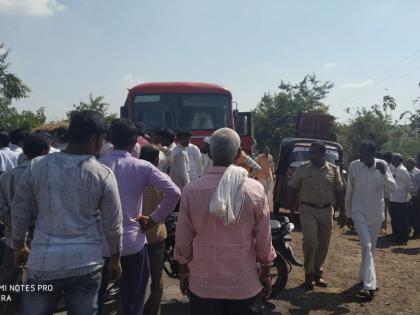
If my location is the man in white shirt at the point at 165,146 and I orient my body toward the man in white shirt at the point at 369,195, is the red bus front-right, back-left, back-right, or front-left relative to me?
back-left

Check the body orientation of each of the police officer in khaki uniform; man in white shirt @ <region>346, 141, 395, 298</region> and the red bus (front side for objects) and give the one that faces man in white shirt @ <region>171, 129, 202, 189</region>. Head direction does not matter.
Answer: the red bus

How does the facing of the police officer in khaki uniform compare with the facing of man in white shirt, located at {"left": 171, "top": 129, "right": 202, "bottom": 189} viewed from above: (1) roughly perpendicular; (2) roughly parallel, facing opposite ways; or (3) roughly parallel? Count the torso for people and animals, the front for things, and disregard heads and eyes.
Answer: roughly parallel

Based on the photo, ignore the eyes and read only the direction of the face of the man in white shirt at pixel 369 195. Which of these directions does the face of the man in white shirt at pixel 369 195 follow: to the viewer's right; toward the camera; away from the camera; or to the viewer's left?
toward the camera

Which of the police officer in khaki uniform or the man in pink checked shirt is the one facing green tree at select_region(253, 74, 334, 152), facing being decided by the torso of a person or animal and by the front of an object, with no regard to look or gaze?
the man in pink checked shirt

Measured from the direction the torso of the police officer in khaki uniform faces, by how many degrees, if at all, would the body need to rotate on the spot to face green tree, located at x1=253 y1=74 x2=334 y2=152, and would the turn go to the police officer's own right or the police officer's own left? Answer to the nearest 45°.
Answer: approximately 180°

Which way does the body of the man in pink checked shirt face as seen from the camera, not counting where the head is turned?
away from the camera

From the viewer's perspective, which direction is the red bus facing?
toward the camera

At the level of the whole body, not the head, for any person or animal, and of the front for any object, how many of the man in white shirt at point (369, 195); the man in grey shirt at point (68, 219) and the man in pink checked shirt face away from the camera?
2

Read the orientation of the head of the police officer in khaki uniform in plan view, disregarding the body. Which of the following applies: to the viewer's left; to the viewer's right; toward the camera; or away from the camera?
toward the camera

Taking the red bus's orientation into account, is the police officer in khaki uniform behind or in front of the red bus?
in front

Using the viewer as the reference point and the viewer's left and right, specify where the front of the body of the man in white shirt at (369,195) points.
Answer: facing the viewer

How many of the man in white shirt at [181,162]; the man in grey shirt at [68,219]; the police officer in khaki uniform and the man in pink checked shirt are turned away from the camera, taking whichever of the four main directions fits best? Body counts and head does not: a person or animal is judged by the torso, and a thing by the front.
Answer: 2

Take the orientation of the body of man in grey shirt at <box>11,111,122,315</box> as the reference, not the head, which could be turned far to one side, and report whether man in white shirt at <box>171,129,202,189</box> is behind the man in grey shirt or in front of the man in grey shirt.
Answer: in front

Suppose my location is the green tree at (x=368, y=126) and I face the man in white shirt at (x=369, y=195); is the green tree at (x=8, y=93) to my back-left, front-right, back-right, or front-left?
front-right

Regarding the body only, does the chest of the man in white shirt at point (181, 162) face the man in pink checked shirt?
yes

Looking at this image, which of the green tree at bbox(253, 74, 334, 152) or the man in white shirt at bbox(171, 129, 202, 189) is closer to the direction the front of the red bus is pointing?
the man in white shirt

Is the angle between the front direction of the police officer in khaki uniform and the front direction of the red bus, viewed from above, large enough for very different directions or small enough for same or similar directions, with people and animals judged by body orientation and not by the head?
same or similar directions

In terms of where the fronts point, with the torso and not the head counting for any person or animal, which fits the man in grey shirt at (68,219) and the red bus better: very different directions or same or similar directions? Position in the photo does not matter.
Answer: very different directions
